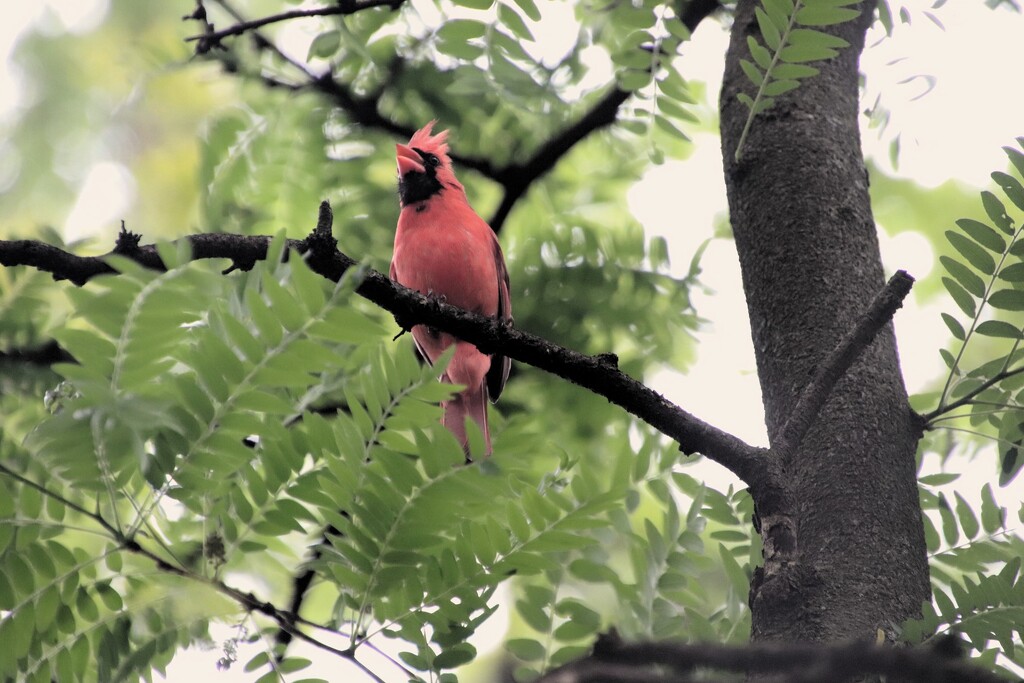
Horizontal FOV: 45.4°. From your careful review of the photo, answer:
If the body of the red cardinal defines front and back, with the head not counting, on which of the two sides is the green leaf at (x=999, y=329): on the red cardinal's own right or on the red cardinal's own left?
on the red cardinal's own left

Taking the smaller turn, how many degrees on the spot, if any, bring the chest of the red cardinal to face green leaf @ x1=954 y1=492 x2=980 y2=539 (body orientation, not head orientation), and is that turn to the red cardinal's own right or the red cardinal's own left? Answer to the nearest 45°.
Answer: approximately 90° to the red cardinal's own left

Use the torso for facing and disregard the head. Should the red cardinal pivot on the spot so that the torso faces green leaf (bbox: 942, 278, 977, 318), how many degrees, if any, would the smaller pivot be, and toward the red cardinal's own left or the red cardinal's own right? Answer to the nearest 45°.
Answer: approximately 90° to the red cardinal's own left

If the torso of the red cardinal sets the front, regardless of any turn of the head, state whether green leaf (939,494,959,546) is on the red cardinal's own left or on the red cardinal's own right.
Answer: on the red cardinal's own left

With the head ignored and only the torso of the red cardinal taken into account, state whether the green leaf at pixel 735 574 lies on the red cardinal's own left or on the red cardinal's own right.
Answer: on the red cardinal's own left

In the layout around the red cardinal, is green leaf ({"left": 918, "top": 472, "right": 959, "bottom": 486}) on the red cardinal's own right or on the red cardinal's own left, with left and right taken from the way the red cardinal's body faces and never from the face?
on the red cardinal's own left

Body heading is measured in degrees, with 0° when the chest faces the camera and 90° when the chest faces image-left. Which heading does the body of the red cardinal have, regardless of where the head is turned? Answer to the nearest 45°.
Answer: approximately 45°

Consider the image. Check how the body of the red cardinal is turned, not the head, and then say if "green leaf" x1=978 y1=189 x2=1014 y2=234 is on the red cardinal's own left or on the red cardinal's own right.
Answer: on the red cardinal's own left

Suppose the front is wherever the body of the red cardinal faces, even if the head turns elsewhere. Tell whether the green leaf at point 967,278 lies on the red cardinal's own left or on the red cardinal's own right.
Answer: on the red cardinal's own left

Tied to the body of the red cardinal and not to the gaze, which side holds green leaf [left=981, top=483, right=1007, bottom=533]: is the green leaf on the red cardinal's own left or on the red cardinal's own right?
on the red cardinal's own left

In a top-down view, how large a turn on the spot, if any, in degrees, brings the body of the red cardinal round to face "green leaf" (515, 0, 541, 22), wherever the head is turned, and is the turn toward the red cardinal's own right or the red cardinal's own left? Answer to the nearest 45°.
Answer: approximately 45° to the red cardinal's own left

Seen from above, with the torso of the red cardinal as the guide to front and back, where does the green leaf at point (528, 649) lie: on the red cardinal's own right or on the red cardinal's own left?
on the red cardinal's own left
